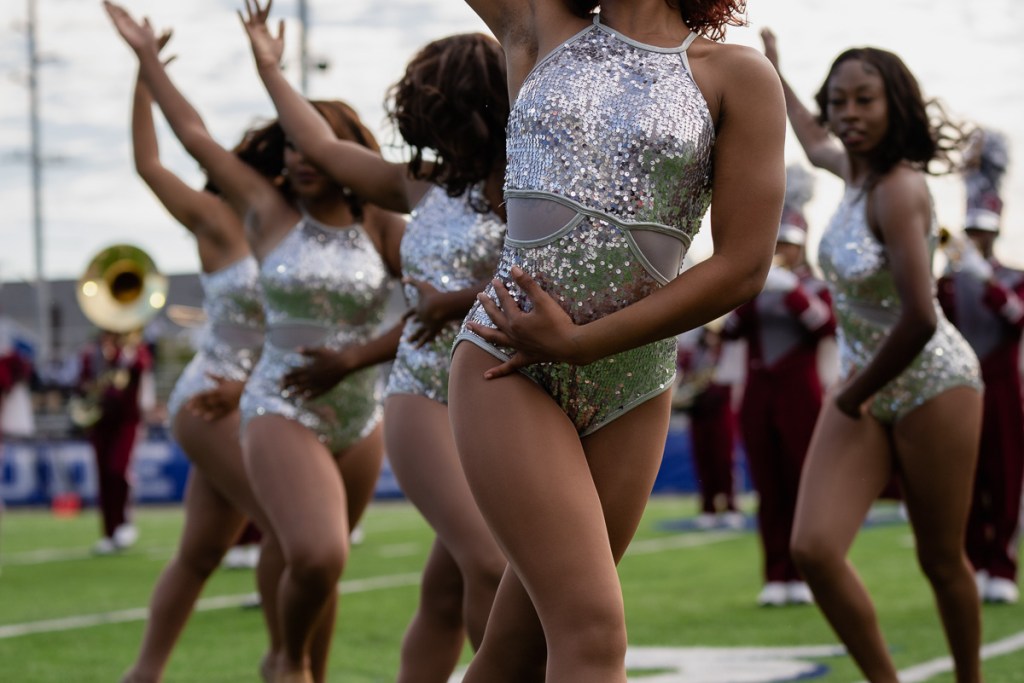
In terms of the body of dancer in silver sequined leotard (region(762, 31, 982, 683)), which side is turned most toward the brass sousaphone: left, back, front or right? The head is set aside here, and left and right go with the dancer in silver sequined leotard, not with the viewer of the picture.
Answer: right

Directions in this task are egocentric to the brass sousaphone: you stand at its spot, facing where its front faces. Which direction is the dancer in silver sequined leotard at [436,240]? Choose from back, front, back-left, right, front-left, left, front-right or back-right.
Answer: front

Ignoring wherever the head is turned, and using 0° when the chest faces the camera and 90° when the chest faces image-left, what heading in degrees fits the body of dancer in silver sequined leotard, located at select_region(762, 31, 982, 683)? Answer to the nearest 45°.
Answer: approximately 45°

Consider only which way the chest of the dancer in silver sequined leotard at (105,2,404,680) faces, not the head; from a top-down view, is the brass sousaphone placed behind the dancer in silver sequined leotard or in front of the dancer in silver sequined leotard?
behind

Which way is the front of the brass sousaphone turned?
toward the camera

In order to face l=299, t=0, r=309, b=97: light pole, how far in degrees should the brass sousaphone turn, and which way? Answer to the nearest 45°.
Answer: approximately 180°

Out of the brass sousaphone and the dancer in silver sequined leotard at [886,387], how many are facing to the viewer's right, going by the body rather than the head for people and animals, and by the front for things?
0

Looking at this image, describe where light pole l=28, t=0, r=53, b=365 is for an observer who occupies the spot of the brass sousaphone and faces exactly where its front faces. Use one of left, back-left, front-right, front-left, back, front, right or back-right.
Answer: back

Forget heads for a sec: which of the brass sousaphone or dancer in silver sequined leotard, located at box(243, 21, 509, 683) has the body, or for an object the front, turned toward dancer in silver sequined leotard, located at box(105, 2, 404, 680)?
the brass sousaphone

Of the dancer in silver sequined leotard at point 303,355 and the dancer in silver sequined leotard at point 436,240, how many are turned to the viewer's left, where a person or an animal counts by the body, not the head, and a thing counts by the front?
0
